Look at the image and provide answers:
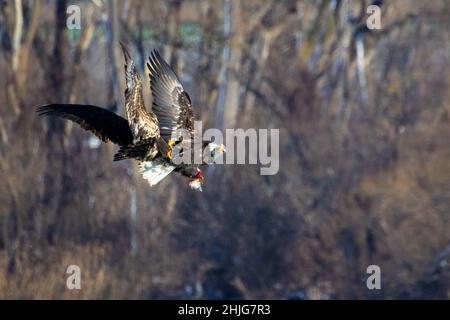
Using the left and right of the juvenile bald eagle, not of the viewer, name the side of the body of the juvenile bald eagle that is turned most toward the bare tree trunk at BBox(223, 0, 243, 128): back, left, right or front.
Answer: left

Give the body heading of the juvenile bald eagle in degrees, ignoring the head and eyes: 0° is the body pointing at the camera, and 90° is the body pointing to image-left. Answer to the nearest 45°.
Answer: approximately 270°
